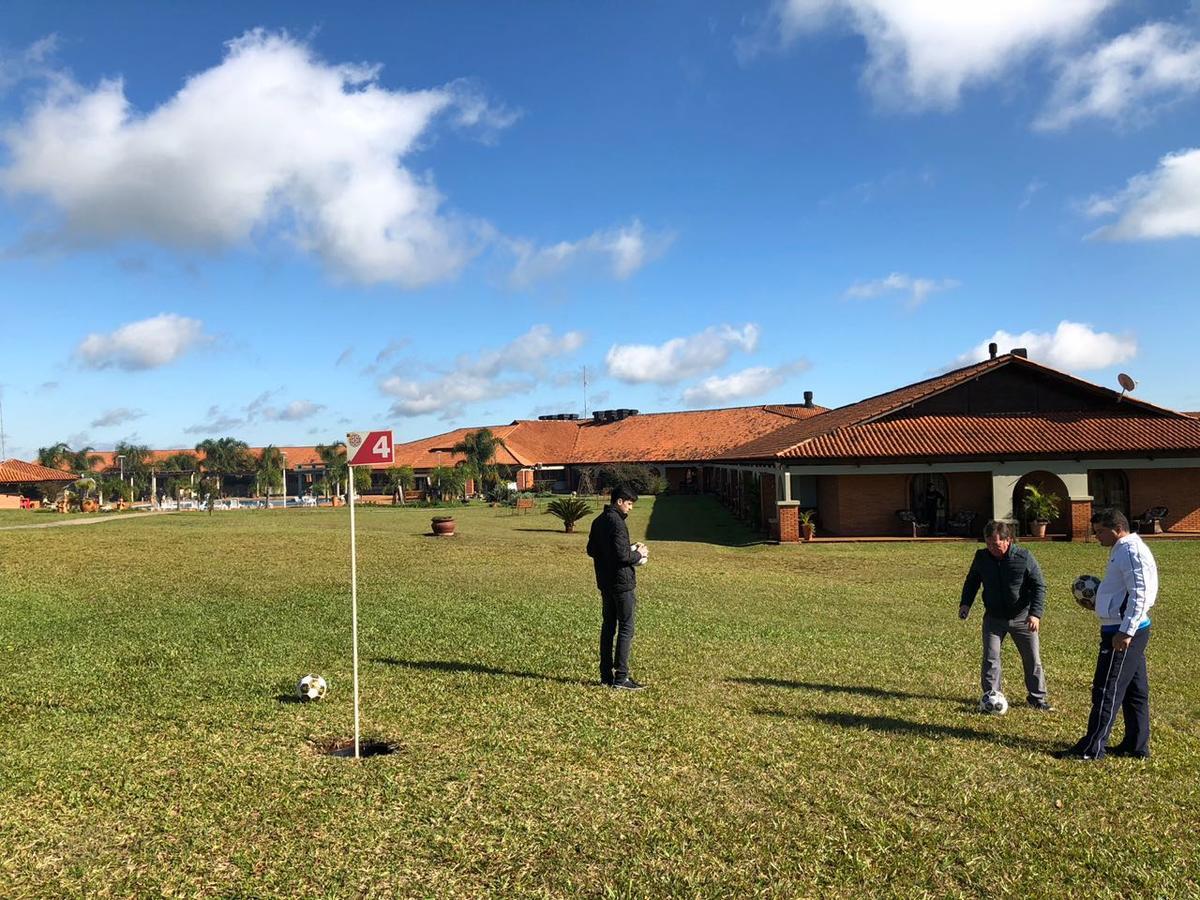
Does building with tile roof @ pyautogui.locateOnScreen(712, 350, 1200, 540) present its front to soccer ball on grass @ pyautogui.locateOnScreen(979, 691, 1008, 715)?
yes

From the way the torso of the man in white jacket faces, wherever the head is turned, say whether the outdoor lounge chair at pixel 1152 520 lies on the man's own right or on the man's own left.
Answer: on the man's own right

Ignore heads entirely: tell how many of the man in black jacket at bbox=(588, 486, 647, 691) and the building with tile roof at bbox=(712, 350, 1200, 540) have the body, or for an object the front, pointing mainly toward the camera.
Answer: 1

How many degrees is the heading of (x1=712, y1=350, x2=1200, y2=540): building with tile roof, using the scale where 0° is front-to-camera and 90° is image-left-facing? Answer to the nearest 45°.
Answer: approximately 0°

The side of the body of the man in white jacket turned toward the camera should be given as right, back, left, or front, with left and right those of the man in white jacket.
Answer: left

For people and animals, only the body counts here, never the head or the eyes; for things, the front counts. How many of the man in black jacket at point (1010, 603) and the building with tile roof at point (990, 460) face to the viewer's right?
0

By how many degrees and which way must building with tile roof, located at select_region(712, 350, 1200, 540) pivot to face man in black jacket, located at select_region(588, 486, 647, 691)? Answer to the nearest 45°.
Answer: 0° — it already faces them

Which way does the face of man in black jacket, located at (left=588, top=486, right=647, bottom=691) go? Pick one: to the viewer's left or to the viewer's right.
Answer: to the viewer's right

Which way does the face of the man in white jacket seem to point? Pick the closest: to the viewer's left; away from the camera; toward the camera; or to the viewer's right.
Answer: to the viewer's left

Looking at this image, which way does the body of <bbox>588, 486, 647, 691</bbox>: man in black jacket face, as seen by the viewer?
to the viewer's right

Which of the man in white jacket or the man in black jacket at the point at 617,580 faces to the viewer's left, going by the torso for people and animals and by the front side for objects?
the man in white jacket

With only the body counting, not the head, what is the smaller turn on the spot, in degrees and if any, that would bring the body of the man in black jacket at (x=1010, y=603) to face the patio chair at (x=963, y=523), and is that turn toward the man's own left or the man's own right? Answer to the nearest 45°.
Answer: approximately 135° to the man's own right
